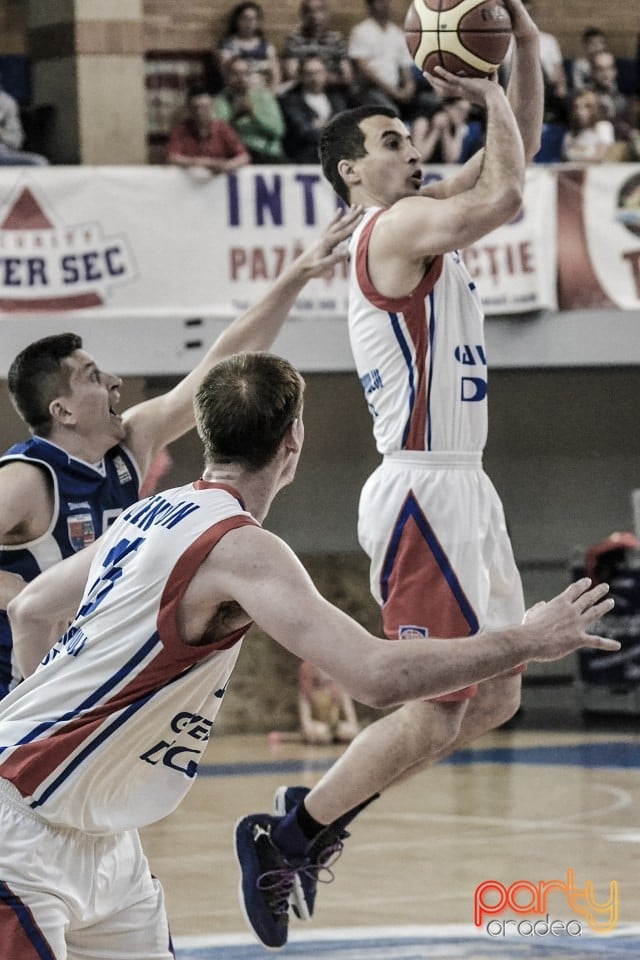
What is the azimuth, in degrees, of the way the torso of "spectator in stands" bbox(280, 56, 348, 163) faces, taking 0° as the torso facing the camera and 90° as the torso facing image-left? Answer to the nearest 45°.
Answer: approximately 0°

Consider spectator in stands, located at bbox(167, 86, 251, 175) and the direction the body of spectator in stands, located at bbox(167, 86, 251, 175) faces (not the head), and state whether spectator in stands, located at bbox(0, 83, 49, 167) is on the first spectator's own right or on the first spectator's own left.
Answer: on the first spectator's own right

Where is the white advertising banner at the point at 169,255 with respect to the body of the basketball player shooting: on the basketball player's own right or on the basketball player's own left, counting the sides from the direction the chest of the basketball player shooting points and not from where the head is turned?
on the basketball player's own left

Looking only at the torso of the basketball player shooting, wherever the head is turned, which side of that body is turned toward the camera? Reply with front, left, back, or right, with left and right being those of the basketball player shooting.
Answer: right

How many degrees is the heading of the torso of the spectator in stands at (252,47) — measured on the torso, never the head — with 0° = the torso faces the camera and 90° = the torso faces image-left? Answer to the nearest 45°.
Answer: approximately 0°

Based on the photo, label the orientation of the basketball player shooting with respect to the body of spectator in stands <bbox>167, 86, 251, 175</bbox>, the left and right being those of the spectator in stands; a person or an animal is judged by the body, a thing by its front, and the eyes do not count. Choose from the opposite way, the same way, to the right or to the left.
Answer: to the left

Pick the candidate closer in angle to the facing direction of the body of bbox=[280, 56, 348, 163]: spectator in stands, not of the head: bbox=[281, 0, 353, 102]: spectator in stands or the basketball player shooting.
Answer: the basketball player shooting

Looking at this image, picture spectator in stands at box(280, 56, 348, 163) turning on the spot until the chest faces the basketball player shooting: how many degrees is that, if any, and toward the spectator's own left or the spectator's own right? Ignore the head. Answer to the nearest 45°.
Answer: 0° — they already face them

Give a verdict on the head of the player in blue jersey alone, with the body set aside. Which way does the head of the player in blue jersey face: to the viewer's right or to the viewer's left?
to the viewer's right

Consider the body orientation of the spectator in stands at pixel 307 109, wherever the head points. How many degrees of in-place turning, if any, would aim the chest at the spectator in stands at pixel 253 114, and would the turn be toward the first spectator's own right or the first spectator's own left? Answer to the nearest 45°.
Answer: approximately 45° to the first spectator's own right

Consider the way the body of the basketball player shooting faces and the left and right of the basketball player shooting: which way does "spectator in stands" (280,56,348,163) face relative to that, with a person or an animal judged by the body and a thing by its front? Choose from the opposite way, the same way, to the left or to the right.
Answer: to the right
